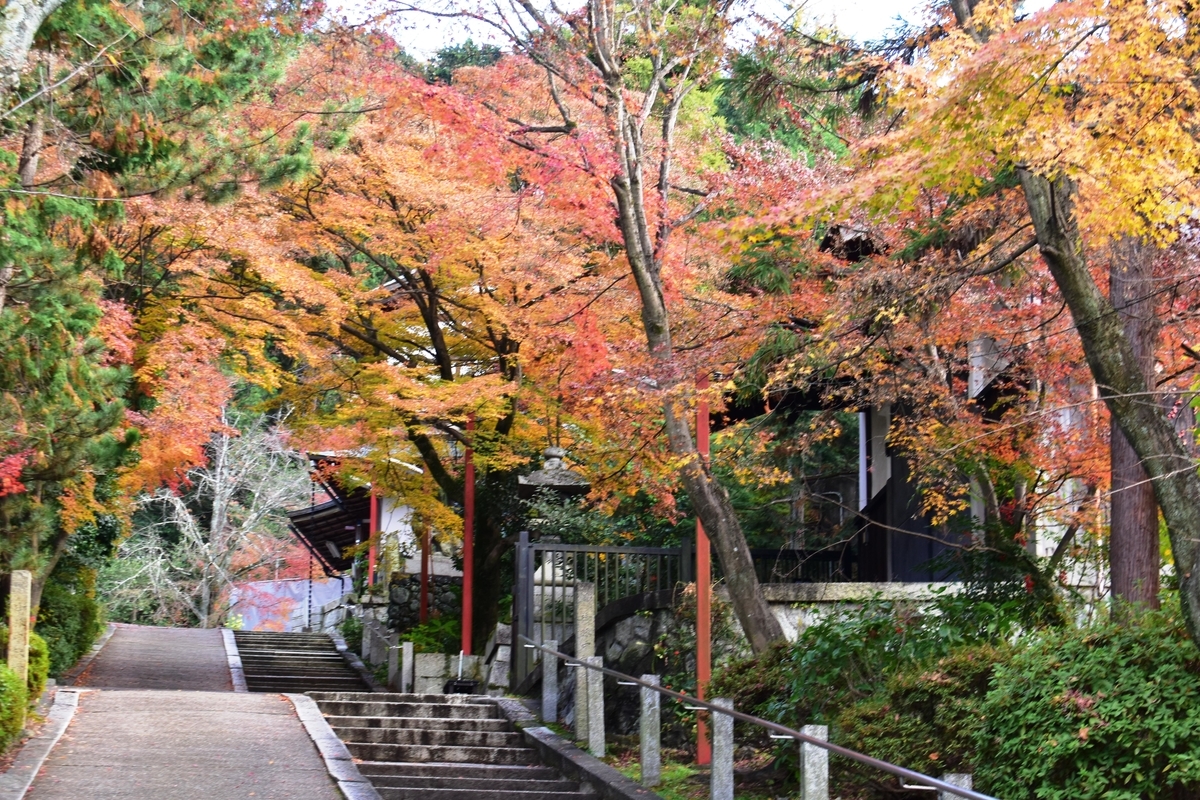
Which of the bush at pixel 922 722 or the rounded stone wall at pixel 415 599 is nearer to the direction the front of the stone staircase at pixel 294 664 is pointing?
the bush

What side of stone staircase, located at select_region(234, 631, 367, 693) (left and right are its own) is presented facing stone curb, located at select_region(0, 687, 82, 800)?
front

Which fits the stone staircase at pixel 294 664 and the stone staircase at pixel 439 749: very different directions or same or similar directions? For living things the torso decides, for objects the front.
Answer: same or similar directions

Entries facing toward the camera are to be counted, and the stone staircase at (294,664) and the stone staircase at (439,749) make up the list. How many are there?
2

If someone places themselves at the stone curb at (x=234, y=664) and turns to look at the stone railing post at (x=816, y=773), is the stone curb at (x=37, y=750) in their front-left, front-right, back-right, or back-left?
front-right

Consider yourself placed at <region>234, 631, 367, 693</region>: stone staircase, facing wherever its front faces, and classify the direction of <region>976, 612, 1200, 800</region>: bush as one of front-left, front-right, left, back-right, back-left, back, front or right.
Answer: front

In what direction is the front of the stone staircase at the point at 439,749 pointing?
toward the camera

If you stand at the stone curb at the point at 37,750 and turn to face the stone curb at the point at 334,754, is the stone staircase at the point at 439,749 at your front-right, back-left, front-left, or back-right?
front-left

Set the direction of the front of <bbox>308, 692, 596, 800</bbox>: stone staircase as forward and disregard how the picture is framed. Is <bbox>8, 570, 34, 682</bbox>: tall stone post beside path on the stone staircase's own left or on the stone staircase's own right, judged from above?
on the stone staircase's own right

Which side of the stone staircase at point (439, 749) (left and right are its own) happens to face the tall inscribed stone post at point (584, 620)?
left
